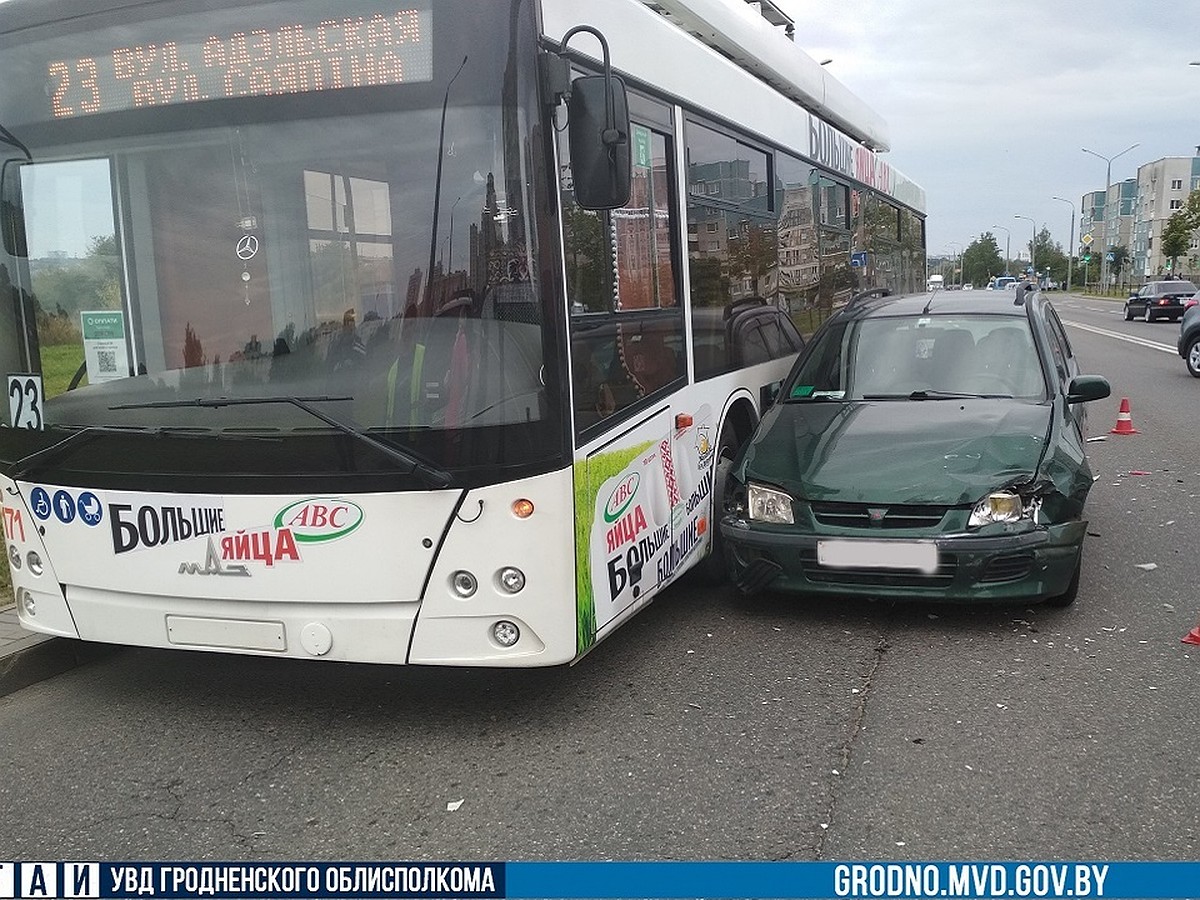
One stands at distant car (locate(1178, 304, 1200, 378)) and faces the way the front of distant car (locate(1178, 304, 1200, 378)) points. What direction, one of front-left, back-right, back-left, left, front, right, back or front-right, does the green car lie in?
back-left

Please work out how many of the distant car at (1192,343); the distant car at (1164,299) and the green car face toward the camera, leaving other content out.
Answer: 1

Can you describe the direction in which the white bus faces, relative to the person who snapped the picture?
facing the viewer and to the left of the viewer

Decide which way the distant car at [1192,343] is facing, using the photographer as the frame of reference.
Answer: facing away from the viewer and to the left of the viewer

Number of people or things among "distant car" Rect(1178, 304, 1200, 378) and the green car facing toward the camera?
1

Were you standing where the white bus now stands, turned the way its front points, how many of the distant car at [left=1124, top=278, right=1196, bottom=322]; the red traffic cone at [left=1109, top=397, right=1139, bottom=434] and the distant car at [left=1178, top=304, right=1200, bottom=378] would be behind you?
3

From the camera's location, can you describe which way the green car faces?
facing the viewer

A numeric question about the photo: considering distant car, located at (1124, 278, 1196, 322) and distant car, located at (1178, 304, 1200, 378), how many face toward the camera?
0

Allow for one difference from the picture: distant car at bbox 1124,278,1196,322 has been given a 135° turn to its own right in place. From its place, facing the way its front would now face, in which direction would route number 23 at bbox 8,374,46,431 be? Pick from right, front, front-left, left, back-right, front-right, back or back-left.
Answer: right

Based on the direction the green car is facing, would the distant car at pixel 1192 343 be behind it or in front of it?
behind

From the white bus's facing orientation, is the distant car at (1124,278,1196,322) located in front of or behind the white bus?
behind

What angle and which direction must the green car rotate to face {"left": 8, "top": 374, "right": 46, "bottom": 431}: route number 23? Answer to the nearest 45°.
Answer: approximately 45° to its right

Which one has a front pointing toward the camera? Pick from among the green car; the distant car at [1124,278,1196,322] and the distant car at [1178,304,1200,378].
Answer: the green car
